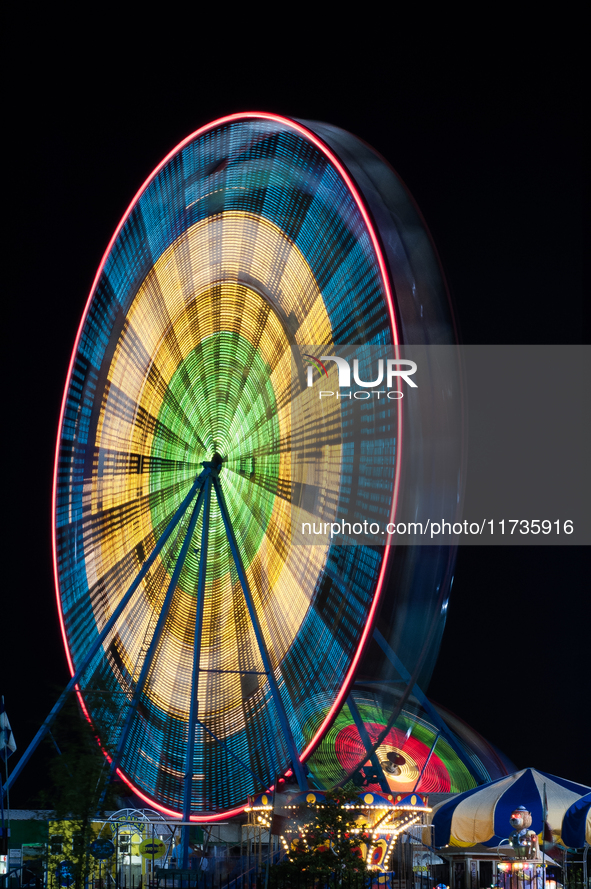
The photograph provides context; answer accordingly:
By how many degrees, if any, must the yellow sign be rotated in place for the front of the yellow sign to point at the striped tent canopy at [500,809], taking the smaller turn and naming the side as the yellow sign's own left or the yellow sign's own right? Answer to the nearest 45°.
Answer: approximately 45° to the yellow sign's own left

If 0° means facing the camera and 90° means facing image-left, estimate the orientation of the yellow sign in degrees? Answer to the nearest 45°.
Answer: approximately 0°
